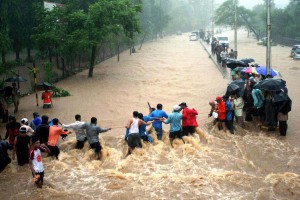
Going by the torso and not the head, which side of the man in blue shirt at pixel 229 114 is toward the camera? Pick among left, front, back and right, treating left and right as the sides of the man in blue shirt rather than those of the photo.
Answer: left

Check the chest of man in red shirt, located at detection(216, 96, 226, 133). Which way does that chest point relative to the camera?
to the viewer's left

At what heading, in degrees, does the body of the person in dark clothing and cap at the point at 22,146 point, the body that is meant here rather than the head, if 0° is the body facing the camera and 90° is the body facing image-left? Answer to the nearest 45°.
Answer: approximately 180°

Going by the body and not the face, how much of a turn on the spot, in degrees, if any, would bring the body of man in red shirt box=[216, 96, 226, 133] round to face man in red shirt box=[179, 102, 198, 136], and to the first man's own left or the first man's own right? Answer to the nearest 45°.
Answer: approximately 45° to the first man's own left

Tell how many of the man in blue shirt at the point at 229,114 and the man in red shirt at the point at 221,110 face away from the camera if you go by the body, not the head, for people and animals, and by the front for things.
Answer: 0

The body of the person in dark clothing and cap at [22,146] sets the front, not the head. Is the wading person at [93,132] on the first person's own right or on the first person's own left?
on the first person's own right
